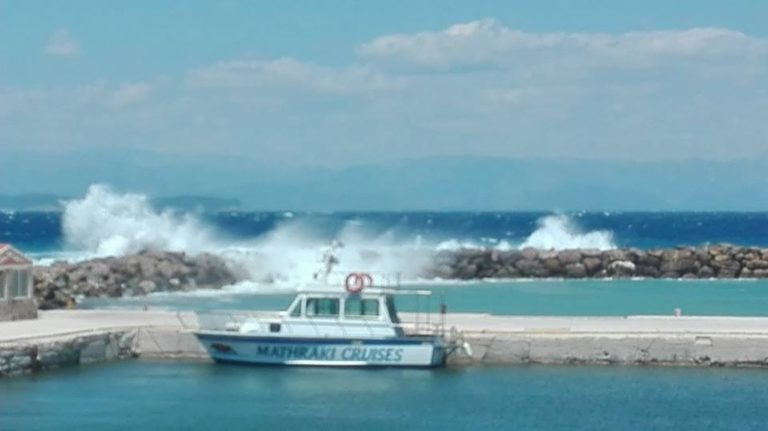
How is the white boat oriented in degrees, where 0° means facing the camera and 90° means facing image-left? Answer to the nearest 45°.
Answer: approximately 90°
